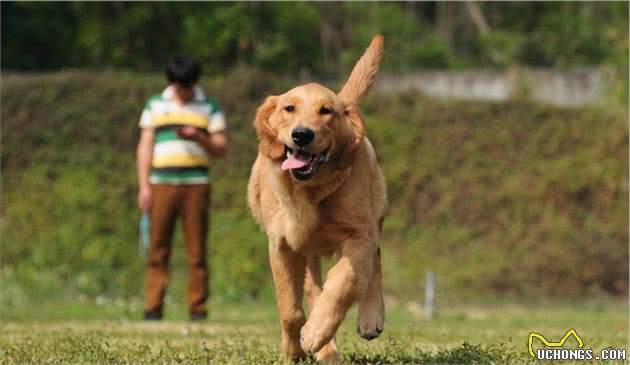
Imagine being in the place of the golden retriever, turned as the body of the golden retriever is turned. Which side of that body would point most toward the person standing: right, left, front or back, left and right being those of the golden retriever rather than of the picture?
back

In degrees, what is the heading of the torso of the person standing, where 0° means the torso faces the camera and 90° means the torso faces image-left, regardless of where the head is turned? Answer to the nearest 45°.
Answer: approximately 0°

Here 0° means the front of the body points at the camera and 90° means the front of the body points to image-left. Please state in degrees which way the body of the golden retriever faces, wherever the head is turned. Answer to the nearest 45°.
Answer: approximately 0°

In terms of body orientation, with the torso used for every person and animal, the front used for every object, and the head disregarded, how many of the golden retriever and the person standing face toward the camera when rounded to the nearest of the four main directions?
2

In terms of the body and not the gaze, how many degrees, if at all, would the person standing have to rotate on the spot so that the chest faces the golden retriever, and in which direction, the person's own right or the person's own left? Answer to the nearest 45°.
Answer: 0° — they already face it
